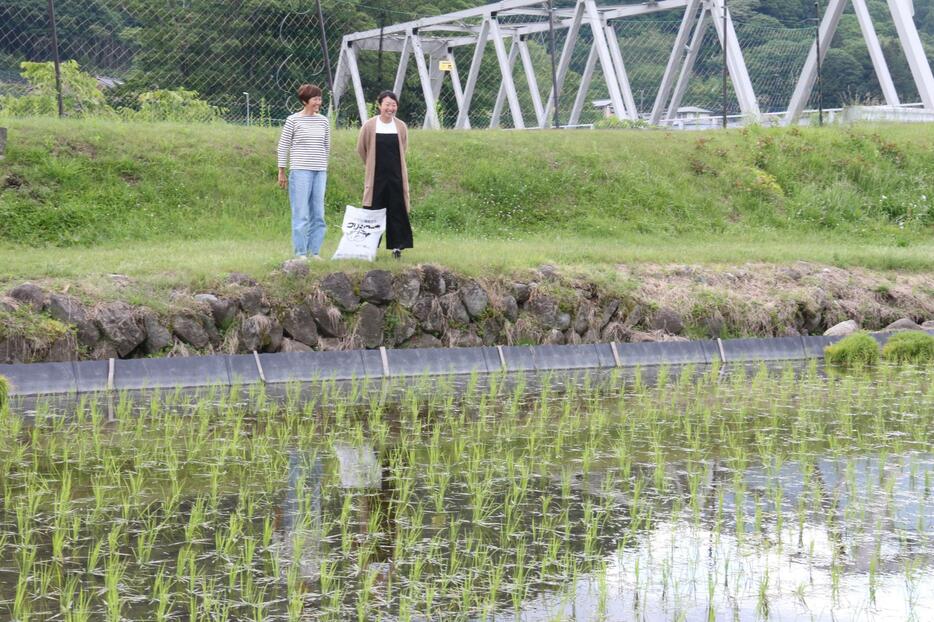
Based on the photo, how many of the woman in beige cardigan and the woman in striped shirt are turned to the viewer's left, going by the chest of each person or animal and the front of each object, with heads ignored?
0

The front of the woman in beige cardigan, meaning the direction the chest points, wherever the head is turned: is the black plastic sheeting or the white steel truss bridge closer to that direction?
the black plastic sheeting

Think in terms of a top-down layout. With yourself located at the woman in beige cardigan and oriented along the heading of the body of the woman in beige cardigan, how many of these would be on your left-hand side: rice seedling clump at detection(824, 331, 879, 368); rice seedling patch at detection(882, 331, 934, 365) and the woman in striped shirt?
2

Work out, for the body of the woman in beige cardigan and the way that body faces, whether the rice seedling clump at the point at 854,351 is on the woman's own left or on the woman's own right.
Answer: on the woman's own left

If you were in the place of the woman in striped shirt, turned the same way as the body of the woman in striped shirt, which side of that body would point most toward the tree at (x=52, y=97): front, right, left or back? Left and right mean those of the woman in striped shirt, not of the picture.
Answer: back

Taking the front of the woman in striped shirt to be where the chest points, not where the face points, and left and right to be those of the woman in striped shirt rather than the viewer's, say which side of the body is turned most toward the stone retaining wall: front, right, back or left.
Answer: front

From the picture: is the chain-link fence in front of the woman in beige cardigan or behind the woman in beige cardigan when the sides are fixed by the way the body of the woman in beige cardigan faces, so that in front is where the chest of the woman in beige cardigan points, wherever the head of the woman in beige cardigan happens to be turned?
behind

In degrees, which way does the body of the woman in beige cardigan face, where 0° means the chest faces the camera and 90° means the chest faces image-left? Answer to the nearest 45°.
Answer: approximately 0°

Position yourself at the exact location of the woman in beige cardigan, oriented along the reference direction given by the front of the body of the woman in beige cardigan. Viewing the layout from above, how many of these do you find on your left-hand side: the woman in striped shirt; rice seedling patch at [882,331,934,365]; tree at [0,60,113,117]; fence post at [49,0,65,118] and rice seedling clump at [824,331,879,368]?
2

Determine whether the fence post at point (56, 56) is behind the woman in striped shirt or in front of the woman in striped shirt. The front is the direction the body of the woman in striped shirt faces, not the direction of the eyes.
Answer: behind

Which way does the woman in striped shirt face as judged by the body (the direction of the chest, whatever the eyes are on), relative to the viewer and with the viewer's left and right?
facing the viewer and to the right of the viewer

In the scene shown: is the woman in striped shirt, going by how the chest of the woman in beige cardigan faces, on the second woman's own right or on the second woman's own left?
on the second woman's own right

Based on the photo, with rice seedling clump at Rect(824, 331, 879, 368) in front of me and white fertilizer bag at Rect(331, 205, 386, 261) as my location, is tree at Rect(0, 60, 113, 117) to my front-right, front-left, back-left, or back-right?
back-left
